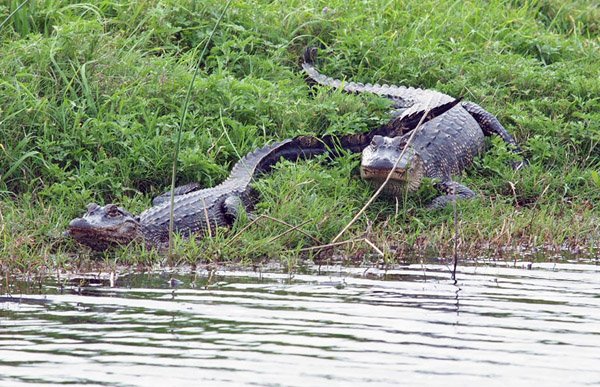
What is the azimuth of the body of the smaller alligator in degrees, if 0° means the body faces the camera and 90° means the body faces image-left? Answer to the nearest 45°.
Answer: approximately 45°

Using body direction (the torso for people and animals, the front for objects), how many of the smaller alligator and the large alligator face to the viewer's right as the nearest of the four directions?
0

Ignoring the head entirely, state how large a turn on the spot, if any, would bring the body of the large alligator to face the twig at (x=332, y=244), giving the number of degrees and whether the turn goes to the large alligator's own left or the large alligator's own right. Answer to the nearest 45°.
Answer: approximately 45° to the large alligator's own left

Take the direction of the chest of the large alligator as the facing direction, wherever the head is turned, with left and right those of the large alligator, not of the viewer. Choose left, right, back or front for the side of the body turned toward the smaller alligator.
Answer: front

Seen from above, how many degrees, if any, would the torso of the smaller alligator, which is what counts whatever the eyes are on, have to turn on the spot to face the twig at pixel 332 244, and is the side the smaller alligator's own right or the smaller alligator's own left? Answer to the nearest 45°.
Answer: approximately 90° to the smaller alligator's own left

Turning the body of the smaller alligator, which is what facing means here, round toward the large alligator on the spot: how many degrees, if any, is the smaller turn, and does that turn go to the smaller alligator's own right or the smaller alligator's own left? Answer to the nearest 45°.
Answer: approximately 180°

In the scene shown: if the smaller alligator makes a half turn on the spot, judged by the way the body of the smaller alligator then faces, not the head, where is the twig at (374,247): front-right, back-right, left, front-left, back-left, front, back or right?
right

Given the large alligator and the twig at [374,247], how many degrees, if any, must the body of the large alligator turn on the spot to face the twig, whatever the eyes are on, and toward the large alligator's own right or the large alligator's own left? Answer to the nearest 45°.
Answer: approximately 45° to the large alligator's own left

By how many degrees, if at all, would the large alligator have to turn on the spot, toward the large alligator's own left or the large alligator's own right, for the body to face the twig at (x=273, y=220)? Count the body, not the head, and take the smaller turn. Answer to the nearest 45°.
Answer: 0° — it already faces it
